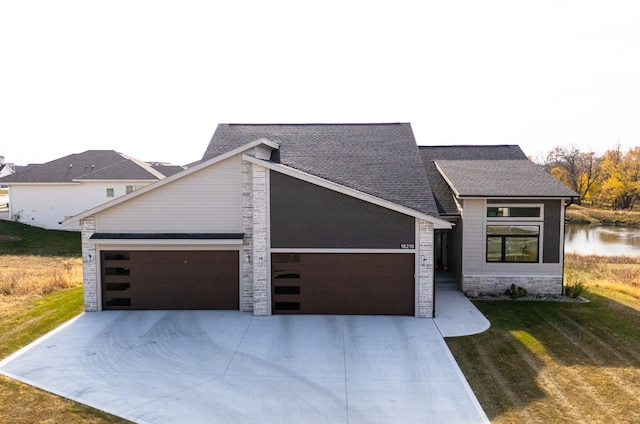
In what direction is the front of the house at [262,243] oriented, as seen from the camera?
facing the viewer

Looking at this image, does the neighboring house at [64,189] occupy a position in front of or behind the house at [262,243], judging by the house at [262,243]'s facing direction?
behind
